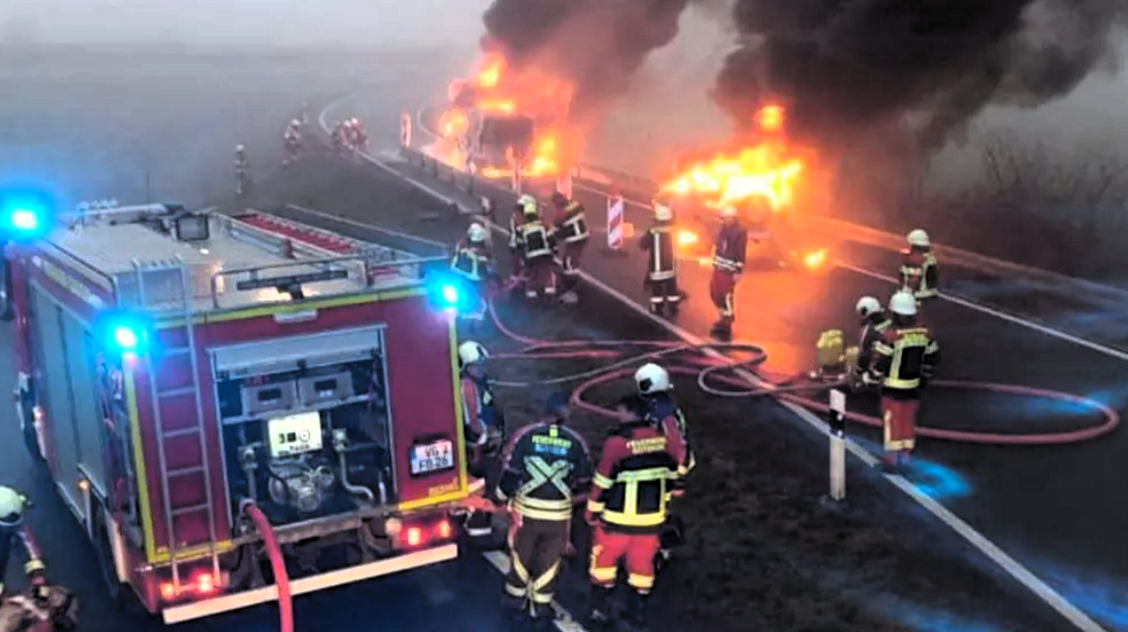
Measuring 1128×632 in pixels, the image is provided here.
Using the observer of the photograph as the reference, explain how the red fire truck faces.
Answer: facing away from the viewer and to the left of the viewer

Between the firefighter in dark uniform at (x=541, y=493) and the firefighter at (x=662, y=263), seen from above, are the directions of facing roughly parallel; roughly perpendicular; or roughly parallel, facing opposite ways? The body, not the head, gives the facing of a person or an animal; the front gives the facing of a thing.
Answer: roughly parallel

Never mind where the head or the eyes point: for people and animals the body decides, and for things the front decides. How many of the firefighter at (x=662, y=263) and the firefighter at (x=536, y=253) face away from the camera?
2

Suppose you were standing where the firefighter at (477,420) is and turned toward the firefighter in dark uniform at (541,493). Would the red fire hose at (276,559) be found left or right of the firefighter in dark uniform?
right

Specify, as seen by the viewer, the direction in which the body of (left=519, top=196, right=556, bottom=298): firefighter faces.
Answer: away from the camera

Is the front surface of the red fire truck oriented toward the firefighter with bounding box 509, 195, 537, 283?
no

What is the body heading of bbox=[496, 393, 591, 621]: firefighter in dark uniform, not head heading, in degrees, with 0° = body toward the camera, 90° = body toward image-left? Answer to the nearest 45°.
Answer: approximately 180°

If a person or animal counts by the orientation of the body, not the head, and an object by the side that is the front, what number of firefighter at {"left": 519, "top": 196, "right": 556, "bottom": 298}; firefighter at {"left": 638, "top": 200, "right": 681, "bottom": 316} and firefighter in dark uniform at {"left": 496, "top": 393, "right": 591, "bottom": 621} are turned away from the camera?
3

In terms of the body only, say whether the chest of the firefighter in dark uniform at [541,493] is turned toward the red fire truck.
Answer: no

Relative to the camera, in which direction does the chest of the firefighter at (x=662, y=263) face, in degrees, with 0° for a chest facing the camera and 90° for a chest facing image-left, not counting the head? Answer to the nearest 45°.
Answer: approximately 180°

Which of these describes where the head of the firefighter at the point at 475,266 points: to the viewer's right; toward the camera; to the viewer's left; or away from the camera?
away from the camera

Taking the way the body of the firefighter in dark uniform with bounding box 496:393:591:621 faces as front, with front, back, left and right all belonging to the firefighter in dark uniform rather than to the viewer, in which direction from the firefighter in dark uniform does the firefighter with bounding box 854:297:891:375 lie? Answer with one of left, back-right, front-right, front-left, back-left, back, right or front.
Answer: front-right

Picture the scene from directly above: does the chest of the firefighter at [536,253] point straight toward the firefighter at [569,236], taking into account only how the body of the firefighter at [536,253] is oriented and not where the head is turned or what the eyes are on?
no

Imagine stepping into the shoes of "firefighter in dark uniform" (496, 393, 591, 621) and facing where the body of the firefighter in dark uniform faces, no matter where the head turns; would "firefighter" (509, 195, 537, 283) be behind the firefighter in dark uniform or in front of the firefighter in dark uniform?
in front
